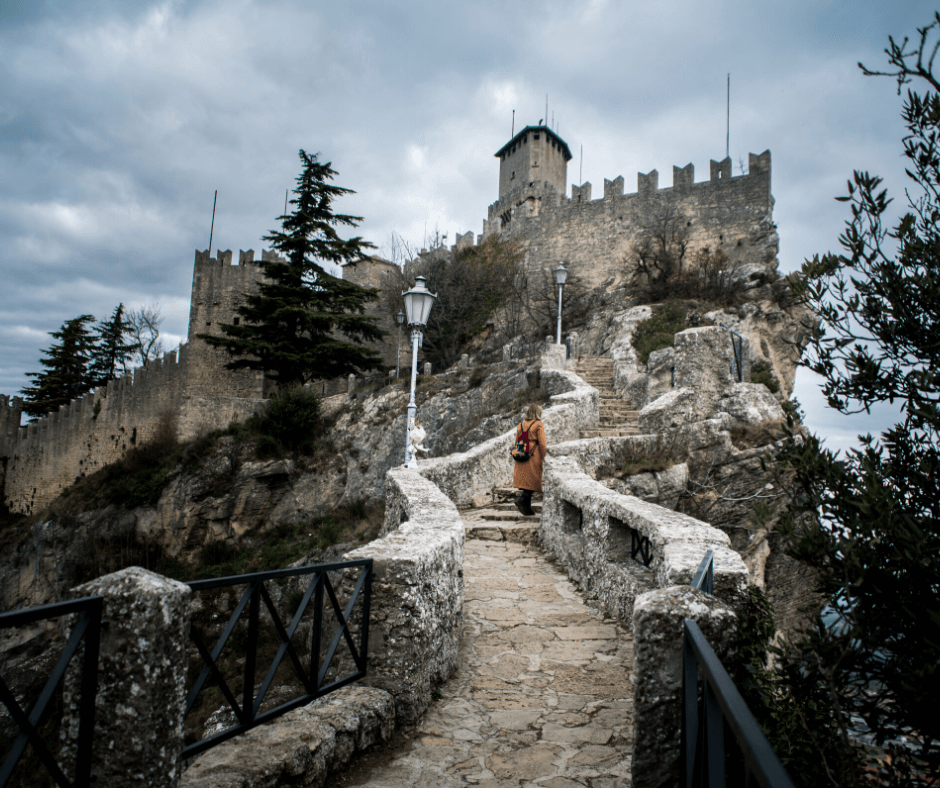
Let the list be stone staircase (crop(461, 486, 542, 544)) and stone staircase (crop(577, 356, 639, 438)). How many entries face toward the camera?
2

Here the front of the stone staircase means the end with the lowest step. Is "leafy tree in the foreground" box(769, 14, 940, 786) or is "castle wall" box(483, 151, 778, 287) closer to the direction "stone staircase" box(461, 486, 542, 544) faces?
the leafy tree in the foreground

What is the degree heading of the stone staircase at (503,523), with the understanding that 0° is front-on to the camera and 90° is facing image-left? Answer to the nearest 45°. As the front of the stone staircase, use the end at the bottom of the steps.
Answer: approximately 0°

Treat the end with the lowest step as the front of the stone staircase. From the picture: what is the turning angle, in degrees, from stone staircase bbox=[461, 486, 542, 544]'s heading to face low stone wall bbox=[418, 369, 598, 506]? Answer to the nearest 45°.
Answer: approximately 180°

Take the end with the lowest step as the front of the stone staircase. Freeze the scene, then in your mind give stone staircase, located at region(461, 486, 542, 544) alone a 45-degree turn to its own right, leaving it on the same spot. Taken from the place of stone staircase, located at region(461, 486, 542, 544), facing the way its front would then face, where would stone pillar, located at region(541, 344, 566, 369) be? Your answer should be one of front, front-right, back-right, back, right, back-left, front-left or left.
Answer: back-right

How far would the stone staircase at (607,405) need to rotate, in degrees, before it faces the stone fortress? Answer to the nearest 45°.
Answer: approximately 135° to its right

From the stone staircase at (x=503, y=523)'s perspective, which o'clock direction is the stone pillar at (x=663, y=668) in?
The stone pillar is roughly at 12 o'clock from the stone staircase.

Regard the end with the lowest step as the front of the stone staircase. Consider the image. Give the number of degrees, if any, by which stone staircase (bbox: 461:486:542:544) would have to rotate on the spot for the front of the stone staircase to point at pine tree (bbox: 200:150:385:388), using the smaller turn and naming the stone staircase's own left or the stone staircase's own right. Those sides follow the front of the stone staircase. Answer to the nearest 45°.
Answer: approximately 135° to the stone staircase's own right
